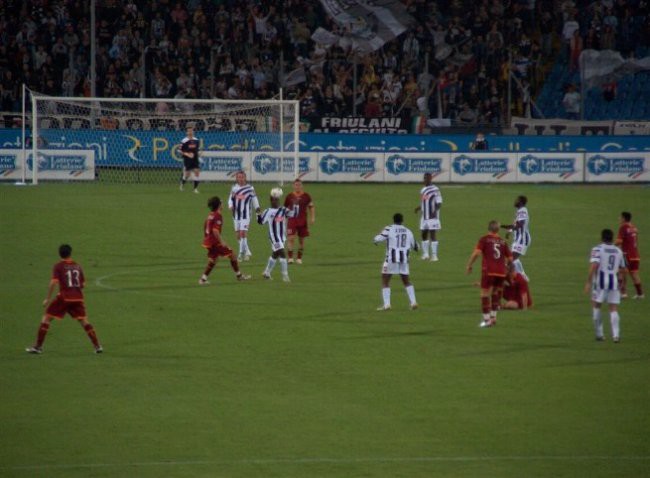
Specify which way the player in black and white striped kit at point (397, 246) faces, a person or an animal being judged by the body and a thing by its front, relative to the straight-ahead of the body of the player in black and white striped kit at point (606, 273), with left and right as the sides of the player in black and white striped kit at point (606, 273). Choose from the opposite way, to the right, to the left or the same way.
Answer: the same way

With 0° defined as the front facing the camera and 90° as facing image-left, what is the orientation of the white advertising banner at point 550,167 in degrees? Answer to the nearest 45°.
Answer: approximately 0°

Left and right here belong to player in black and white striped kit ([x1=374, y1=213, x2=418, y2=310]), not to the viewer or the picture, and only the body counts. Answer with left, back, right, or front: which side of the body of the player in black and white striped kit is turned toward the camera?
back

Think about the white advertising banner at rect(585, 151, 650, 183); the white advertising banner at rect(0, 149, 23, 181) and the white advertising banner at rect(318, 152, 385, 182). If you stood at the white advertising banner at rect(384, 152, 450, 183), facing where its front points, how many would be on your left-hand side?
1

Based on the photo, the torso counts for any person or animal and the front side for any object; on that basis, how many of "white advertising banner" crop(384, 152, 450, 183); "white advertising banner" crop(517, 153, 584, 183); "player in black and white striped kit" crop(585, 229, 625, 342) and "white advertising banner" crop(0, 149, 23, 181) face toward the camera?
3

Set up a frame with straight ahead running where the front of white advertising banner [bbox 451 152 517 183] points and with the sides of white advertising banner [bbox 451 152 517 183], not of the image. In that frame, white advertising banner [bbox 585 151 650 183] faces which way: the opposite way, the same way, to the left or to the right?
the same way

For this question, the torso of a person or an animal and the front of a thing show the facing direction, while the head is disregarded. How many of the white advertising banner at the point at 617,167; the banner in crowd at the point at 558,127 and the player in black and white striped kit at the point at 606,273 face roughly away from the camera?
1

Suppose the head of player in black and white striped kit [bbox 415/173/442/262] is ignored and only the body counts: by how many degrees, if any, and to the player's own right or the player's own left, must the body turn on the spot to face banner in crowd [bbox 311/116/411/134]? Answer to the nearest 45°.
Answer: approximately 135° to the player's own right

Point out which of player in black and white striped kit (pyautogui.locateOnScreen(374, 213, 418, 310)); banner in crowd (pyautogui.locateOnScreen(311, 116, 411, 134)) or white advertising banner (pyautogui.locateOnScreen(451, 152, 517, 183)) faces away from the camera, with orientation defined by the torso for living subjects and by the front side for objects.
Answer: the player in black and white striped kit

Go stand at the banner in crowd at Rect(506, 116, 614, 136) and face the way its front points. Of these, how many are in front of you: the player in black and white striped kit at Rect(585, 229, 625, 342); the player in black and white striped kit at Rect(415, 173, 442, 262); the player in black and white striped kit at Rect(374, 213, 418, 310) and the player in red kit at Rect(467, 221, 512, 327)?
4

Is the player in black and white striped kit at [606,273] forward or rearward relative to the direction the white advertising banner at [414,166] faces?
forward

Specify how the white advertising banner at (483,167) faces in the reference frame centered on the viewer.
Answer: facing the viewer

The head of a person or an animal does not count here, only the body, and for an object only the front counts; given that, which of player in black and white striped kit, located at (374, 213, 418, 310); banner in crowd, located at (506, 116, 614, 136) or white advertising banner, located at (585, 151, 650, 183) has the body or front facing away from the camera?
the player in black and white striped kit

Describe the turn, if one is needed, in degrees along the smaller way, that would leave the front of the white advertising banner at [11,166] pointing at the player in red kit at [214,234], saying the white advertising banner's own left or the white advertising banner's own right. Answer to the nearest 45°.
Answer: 0° — it already faces them

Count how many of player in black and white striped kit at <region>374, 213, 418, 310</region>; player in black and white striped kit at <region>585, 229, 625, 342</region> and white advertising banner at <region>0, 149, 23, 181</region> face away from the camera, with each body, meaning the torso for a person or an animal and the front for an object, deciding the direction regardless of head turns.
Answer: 2

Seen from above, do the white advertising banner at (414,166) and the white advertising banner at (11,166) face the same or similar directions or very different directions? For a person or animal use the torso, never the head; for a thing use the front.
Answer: same or similar directions

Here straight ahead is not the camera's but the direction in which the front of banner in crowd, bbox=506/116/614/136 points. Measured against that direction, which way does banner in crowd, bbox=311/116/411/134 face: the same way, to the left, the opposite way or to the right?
the same way

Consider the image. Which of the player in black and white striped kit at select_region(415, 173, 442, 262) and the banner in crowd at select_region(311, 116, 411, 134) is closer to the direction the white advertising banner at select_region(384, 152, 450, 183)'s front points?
the player in black and white striped kit

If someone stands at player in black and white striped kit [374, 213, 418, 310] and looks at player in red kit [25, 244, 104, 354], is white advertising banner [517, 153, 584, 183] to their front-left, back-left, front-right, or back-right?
back-right

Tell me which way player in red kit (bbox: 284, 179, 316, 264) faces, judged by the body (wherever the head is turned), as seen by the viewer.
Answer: toward the camera

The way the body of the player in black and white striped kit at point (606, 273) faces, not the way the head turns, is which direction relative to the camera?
away from the camera

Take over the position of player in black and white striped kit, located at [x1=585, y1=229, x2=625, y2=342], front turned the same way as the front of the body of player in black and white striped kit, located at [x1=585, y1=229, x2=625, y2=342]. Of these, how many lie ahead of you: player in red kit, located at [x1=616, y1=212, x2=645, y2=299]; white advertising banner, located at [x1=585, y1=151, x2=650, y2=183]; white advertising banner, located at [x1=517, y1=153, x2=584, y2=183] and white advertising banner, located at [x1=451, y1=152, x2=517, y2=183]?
4

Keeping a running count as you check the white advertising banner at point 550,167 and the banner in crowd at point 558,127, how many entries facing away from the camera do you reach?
0

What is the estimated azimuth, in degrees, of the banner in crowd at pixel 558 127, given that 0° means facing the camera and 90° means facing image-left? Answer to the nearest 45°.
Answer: approximately 0°
